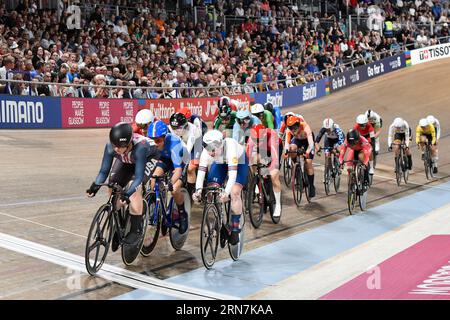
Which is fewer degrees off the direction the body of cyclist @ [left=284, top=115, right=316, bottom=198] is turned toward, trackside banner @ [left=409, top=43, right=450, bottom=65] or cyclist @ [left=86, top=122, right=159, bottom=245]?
the cyclist

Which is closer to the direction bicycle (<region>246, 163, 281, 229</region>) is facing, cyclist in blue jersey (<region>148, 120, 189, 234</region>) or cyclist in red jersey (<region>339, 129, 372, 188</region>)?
the cyclist in blue jersey

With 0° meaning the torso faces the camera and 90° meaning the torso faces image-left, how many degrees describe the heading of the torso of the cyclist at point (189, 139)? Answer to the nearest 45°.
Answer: approximately 45°

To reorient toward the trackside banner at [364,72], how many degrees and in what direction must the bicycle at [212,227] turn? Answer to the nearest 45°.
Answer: approximately 135° to its right

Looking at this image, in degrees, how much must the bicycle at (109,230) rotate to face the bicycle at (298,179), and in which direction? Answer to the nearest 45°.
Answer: approximately 180°

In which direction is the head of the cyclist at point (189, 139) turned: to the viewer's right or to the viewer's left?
to the viewer's left

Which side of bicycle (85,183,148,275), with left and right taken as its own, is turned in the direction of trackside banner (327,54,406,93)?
back

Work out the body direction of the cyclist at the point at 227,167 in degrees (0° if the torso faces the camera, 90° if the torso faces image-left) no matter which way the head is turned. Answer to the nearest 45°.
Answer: approximately 45°

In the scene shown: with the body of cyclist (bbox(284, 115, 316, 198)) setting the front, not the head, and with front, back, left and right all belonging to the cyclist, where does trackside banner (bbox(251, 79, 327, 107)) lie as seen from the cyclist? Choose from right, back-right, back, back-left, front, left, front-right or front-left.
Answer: back-right

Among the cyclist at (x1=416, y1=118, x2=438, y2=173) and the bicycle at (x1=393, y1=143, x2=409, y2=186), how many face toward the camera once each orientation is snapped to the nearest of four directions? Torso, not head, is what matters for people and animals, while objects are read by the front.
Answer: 2

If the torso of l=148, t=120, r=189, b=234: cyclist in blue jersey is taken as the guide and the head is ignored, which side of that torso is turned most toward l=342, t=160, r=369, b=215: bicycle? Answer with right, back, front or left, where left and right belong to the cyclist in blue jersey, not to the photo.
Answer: back
